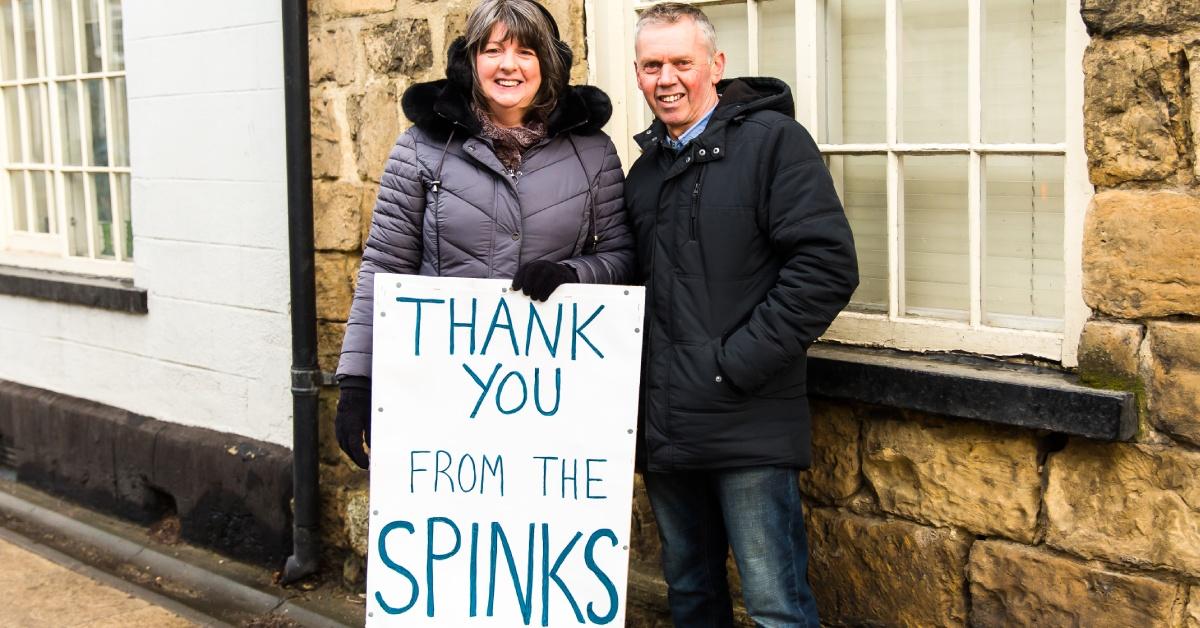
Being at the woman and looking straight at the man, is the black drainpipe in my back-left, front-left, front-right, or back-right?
back-left

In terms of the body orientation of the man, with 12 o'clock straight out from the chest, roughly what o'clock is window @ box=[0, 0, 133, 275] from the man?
The window is roughly at 3 o'clock from the man.

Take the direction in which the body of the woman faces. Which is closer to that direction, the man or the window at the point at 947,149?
the man

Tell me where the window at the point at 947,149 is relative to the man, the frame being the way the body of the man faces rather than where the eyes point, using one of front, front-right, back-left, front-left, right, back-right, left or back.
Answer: back

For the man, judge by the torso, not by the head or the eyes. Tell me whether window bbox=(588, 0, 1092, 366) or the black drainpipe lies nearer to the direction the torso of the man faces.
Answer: the black drainpipe

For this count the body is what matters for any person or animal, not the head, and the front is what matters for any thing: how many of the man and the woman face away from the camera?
0

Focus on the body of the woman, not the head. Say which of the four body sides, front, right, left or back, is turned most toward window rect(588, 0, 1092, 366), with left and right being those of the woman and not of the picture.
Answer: left

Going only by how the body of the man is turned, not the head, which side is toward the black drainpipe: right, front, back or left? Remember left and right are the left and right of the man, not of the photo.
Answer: right

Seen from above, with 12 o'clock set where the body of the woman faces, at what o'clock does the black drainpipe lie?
The black drainpipe is roughly at 5 o'clock from the woman.

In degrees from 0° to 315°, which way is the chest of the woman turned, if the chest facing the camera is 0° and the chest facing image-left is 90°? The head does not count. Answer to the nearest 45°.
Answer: approximately 0°

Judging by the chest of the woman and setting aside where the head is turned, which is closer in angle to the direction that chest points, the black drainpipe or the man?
the man

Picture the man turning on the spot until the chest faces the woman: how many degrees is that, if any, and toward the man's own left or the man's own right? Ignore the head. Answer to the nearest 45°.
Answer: approximately 45° to the man's own right
